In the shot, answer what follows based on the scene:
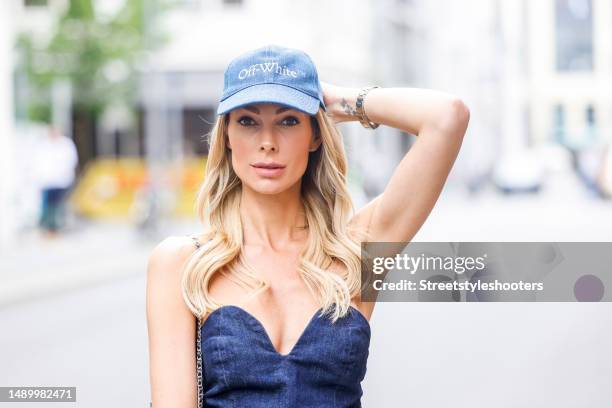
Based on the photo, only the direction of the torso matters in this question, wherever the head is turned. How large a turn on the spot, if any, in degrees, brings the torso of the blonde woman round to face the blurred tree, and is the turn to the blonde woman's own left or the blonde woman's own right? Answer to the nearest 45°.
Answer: approximately 180°

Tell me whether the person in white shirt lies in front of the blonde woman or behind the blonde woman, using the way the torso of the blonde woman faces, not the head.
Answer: behind

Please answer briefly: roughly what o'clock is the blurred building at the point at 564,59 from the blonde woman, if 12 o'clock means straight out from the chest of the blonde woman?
The blurred building is roughly at 7 o'clock from the blonde woman.

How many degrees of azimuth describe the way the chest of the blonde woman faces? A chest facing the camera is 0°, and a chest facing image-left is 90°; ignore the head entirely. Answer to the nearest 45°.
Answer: approximately 0°

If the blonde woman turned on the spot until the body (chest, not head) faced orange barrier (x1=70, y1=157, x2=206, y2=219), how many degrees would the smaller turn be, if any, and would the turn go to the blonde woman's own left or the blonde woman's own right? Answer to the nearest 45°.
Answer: approximately 180°
